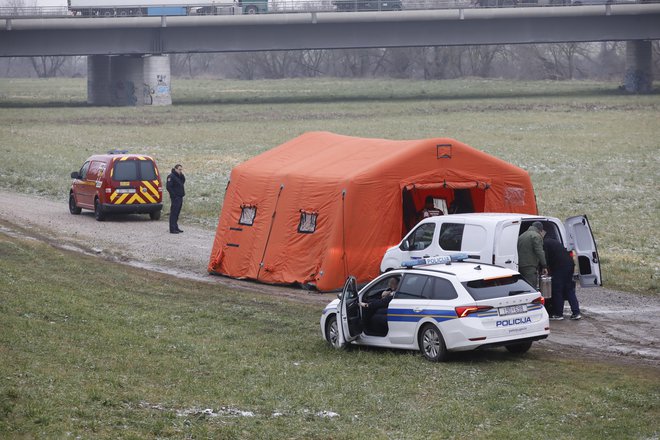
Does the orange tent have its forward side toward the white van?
yes

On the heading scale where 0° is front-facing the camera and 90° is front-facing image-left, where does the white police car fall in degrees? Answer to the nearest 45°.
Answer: approximately 135°

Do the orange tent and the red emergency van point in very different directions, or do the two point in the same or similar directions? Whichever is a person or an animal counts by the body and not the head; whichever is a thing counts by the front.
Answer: very different directions

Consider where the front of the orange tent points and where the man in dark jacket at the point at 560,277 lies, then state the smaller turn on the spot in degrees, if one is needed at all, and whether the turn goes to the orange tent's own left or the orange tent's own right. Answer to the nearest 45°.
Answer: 0° — it already faces them

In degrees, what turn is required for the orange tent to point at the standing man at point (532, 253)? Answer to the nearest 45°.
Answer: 0° — it already faces them

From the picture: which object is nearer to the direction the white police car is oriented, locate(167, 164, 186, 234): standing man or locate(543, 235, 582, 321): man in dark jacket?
the standing man

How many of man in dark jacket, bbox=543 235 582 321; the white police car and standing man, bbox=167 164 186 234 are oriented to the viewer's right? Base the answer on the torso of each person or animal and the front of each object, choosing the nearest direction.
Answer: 1

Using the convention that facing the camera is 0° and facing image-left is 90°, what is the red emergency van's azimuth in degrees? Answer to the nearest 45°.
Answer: approximately 135°

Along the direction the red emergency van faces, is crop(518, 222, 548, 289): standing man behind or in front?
behind
